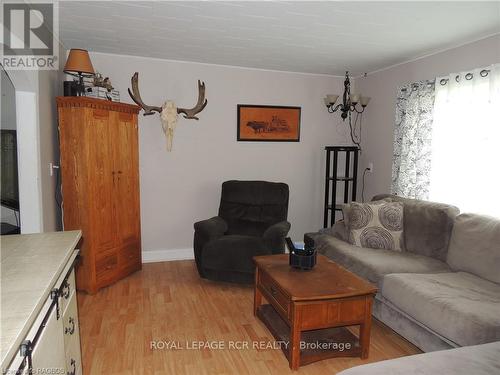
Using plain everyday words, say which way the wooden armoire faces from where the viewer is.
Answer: facing the viewer and to the right of the viewer

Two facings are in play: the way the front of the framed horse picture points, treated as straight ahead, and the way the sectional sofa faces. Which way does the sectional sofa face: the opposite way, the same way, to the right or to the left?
to the right

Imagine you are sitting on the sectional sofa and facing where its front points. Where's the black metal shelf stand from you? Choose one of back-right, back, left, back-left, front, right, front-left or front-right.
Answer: right

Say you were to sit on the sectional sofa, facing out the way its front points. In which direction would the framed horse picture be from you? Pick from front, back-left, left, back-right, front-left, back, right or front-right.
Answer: right

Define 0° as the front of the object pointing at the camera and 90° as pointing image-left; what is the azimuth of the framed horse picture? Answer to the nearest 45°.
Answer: approximately 0°

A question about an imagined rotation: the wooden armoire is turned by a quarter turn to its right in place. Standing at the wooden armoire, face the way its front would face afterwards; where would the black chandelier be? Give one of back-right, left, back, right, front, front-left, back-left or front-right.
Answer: back-left

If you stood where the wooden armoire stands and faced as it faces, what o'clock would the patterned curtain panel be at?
The patterned curtain panel is roughly at 11 o'clock from the wooden armoire.

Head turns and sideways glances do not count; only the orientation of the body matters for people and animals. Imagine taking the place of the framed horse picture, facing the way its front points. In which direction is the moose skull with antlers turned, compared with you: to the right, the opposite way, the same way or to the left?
the same way

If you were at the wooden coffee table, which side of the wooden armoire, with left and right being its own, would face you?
front

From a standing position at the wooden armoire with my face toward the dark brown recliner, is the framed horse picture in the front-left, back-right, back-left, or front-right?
front-left

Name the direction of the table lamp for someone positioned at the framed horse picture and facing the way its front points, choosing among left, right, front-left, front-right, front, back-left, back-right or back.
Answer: front-right

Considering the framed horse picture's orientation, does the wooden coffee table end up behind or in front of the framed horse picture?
in front

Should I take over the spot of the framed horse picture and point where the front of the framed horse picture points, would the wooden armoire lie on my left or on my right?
on my right

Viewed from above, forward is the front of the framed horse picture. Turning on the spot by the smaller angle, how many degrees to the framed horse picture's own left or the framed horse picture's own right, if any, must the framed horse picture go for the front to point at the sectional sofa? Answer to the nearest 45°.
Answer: approximately 45° to the framed horse picture's own left

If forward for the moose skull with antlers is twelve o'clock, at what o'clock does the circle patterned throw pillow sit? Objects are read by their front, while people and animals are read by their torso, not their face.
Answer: The circle patterned throw pillow is roughly at 10 o'clock from the moose skull with antlers.

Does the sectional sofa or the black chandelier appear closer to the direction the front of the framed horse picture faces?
the sectional sofa

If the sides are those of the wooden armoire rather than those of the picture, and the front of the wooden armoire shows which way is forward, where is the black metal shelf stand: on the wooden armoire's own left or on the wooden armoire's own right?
on the wooden armoire's own left

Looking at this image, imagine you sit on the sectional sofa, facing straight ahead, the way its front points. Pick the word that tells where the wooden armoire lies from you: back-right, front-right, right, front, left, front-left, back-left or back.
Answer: front-right

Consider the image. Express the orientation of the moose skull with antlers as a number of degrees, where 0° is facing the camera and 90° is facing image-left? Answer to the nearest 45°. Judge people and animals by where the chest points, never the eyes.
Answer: approximately 0°

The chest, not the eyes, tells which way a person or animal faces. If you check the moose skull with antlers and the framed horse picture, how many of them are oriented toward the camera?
2
